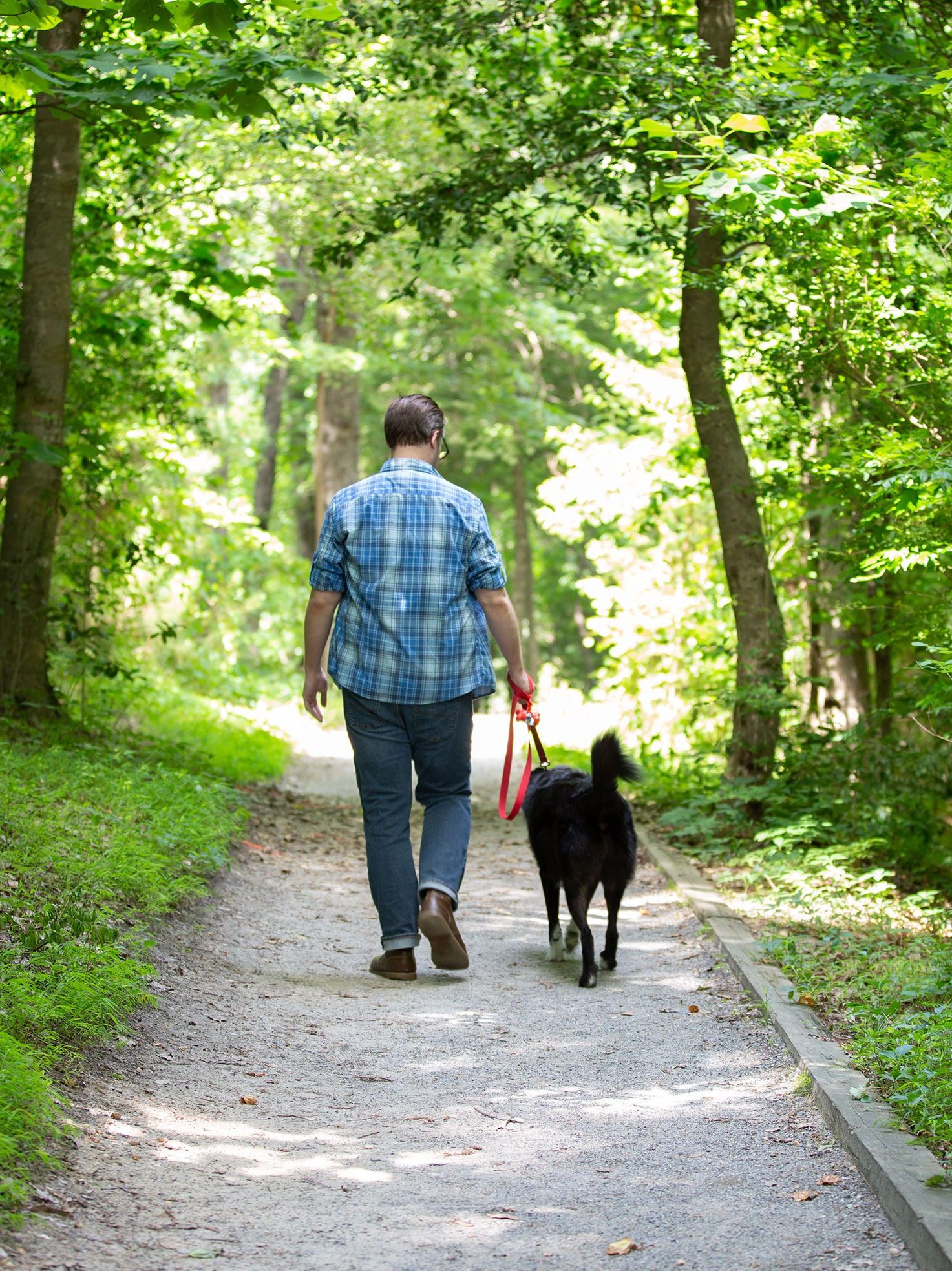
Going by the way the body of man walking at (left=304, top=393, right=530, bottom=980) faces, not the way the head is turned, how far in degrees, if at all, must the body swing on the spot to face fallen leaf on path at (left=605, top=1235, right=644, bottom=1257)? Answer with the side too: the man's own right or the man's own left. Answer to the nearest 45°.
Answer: approximately 180°

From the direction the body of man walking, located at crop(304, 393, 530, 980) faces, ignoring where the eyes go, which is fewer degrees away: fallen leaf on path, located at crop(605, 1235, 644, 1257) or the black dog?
the black dog

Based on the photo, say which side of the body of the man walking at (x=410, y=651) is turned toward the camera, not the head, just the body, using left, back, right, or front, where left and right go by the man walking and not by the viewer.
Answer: back

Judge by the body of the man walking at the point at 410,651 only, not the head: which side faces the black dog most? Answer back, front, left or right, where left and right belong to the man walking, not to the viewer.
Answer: right

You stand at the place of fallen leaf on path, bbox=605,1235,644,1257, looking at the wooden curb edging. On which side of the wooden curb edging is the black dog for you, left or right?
left
